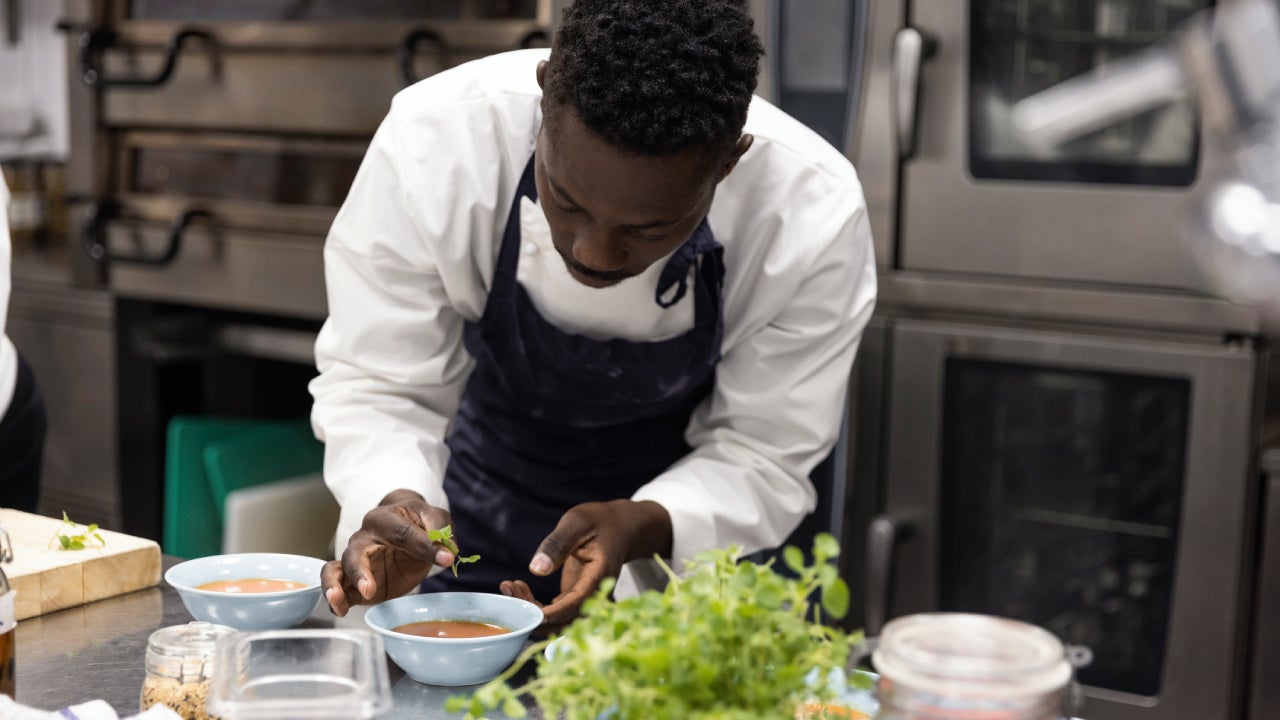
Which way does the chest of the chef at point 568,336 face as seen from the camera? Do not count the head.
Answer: toward the camera

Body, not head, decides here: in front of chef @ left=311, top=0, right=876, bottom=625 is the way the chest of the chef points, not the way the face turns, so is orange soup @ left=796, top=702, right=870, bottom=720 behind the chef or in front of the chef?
in front

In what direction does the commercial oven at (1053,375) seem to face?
toward the camera

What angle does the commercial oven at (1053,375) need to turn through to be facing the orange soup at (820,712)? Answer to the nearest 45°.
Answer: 0° — it already faces it

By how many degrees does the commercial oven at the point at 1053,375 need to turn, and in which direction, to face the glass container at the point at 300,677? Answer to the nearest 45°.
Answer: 0° — it already faces it

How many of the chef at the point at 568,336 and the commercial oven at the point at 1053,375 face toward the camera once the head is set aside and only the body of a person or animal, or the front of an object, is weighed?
2

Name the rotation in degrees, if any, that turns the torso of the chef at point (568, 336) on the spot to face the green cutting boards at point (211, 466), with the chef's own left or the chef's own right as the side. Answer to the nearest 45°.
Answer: approximately 135° to the chef's own right

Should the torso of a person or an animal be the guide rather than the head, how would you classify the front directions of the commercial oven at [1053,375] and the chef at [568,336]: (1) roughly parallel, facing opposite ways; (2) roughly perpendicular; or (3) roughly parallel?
roughly parallel

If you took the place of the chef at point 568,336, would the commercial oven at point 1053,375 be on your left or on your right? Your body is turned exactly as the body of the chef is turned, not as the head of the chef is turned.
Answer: on your left

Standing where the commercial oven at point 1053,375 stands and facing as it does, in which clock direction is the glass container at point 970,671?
The glass container is roughly at 12 o'clock from the commercial oven.

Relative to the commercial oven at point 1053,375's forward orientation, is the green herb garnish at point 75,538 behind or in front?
in front

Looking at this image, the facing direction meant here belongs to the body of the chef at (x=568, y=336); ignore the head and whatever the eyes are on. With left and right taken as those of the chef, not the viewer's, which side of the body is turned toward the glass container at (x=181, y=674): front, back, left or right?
front

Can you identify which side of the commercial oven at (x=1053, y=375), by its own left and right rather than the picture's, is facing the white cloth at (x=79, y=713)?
front

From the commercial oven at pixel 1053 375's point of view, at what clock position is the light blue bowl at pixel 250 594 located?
The light blue bowl is roughly at 1 o'clock from the commercial oven.
